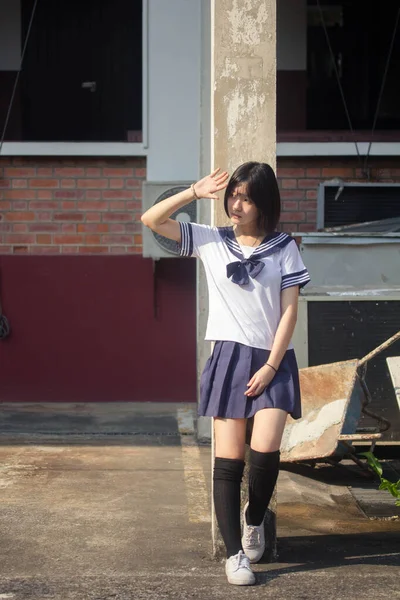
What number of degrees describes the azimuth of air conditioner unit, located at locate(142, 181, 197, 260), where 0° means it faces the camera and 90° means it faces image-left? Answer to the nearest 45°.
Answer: approximately 0°

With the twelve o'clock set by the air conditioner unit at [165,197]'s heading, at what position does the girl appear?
The girl is roughly at 12 o'clock from the air conditioner unit.

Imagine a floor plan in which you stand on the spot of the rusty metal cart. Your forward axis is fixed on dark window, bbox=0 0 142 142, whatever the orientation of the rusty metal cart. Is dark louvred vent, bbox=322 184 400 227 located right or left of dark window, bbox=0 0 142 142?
right

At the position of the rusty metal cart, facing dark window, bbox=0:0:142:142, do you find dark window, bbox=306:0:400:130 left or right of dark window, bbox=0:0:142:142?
right

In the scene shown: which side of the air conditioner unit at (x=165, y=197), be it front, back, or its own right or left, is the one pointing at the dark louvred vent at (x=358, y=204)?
left

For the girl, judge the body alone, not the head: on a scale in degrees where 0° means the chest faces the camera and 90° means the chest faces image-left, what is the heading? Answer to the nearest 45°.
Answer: approximately 0°

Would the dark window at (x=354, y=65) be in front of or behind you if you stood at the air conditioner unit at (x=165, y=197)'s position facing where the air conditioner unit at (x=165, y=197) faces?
behind

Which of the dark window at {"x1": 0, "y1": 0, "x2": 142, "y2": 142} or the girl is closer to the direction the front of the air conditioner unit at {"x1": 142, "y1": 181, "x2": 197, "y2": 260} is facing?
the girl
